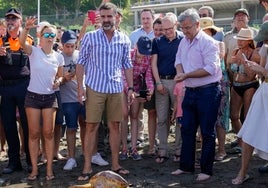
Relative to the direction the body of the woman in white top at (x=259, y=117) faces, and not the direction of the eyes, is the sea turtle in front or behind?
in front

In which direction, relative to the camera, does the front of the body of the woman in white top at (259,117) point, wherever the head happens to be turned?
to the viewer's left

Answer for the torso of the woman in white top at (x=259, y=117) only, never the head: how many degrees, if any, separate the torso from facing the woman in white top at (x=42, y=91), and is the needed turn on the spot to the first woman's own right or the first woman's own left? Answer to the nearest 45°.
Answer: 0° — they already face them

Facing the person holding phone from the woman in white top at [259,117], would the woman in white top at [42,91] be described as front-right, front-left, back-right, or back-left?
front-left

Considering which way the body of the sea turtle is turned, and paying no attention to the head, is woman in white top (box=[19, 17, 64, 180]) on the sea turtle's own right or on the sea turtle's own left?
on the sea turtle's own right

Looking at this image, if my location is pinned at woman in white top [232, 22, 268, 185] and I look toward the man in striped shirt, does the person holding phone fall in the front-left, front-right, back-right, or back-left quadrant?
front-right

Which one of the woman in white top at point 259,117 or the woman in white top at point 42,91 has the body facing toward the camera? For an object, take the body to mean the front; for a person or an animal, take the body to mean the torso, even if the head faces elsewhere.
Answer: the woman in white top at point 42,91

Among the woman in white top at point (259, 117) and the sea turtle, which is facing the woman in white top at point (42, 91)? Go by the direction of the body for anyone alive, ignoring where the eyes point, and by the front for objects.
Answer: the woman in white top at point (259, 117)

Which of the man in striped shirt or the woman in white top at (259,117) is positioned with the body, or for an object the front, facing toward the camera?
the man in striped shirt

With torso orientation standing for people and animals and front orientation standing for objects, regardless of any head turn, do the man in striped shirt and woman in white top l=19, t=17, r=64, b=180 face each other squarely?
no

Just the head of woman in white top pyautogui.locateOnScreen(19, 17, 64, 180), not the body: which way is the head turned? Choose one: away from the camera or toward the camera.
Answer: toward the camera

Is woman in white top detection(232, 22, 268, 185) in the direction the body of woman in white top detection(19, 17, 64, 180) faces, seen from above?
no

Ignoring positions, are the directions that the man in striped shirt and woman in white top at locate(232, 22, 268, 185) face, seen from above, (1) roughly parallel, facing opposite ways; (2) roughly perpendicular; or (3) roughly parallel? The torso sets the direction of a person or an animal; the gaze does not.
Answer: roughly perpendicular

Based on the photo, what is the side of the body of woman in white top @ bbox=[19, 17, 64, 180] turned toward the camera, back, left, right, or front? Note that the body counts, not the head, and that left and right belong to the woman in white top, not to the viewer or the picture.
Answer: front

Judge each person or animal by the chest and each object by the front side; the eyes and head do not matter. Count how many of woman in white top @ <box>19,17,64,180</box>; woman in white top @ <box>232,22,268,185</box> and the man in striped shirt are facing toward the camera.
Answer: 2

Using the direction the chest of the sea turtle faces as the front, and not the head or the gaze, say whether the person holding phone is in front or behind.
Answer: behind

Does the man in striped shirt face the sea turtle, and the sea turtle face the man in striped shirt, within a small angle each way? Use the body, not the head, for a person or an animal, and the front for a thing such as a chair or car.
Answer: no

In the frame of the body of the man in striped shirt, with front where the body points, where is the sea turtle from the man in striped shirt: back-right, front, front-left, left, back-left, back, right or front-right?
front
